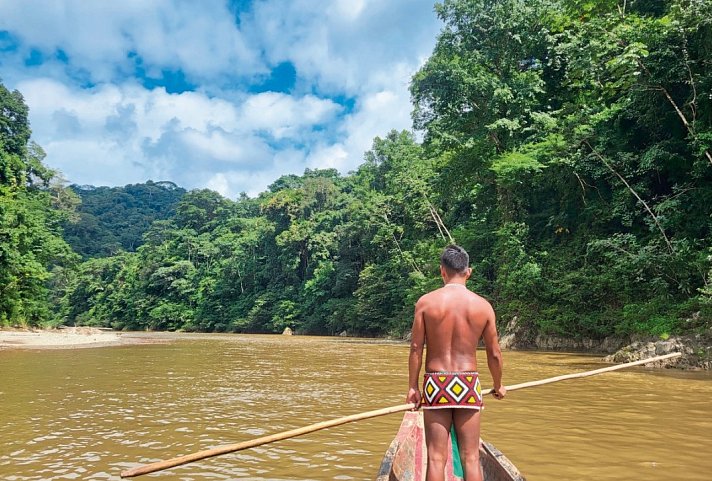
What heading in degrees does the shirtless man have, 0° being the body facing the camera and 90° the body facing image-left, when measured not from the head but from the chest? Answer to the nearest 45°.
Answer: approximately 180°

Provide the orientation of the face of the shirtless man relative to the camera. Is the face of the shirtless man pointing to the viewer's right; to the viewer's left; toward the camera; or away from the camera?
away from the camera

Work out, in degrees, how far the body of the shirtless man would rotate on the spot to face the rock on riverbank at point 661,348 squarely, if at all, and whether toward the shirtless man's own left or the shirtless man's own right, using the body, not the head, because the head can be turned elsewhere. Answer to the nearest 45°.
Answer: approximately 45° to the shirtless man's own right
